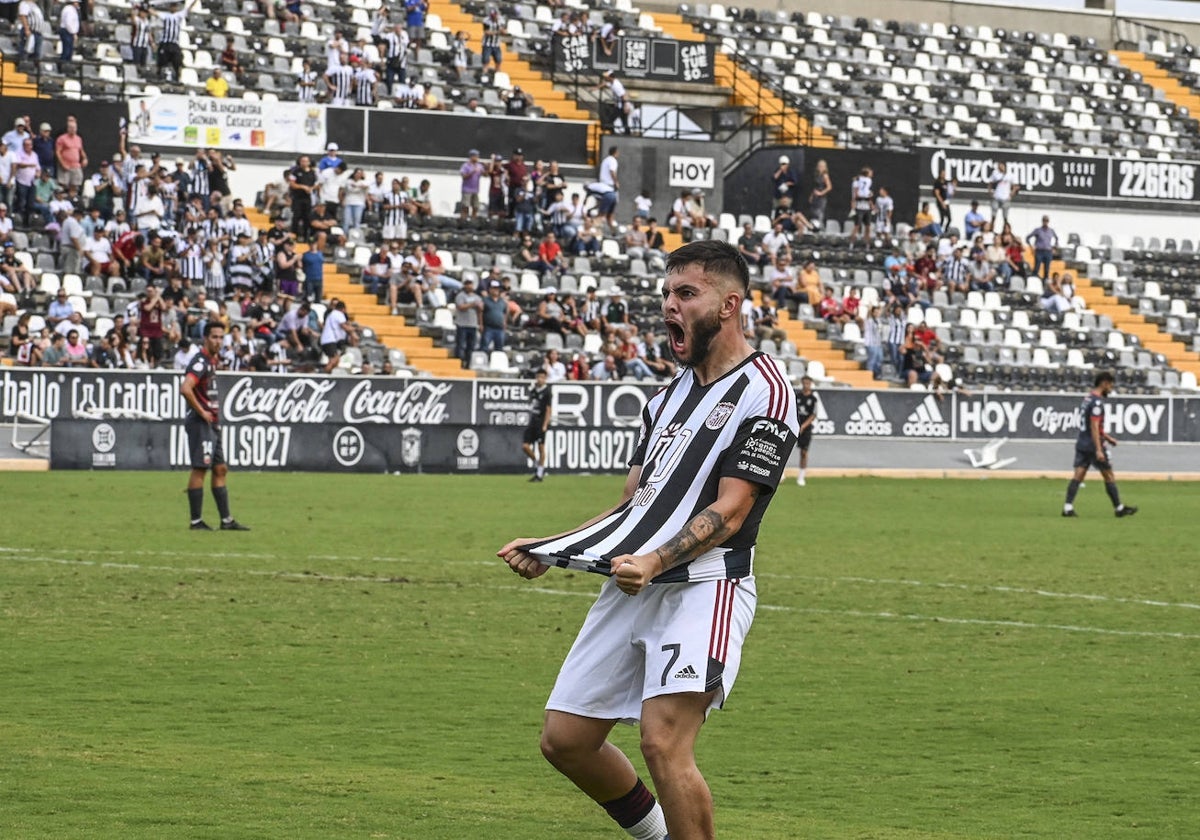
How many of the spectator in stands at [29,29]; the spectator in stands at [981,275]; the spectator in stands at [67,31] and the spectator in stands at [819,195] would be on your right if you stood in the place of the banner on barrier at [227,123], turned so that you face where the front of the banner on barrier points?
2

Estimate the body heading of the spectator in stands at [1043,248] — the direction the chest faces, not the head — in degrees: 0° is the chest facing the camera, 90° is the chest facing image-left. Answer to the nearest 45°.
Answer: approximately 0°

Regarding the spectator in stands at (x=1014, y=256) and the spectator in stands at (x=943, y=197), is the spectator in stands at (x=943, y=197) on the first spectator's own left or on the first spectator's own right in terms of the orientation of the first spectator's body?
on the first spectator's own right

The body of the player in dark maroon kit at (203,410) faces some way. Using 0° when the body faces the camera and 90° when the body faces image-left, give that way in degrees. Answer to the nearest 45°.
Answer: approximately 315°

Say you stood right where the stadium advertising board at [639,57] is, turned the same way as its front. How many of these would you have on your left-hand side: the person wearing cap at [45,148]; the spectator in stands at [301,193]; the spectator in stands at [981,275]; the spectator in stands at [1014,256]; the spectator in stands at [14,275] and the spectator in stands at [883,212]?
3

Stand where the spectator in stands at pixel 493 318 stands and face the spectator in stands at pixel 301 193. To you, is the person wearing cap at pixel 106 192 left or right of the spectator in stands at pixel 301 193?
left
